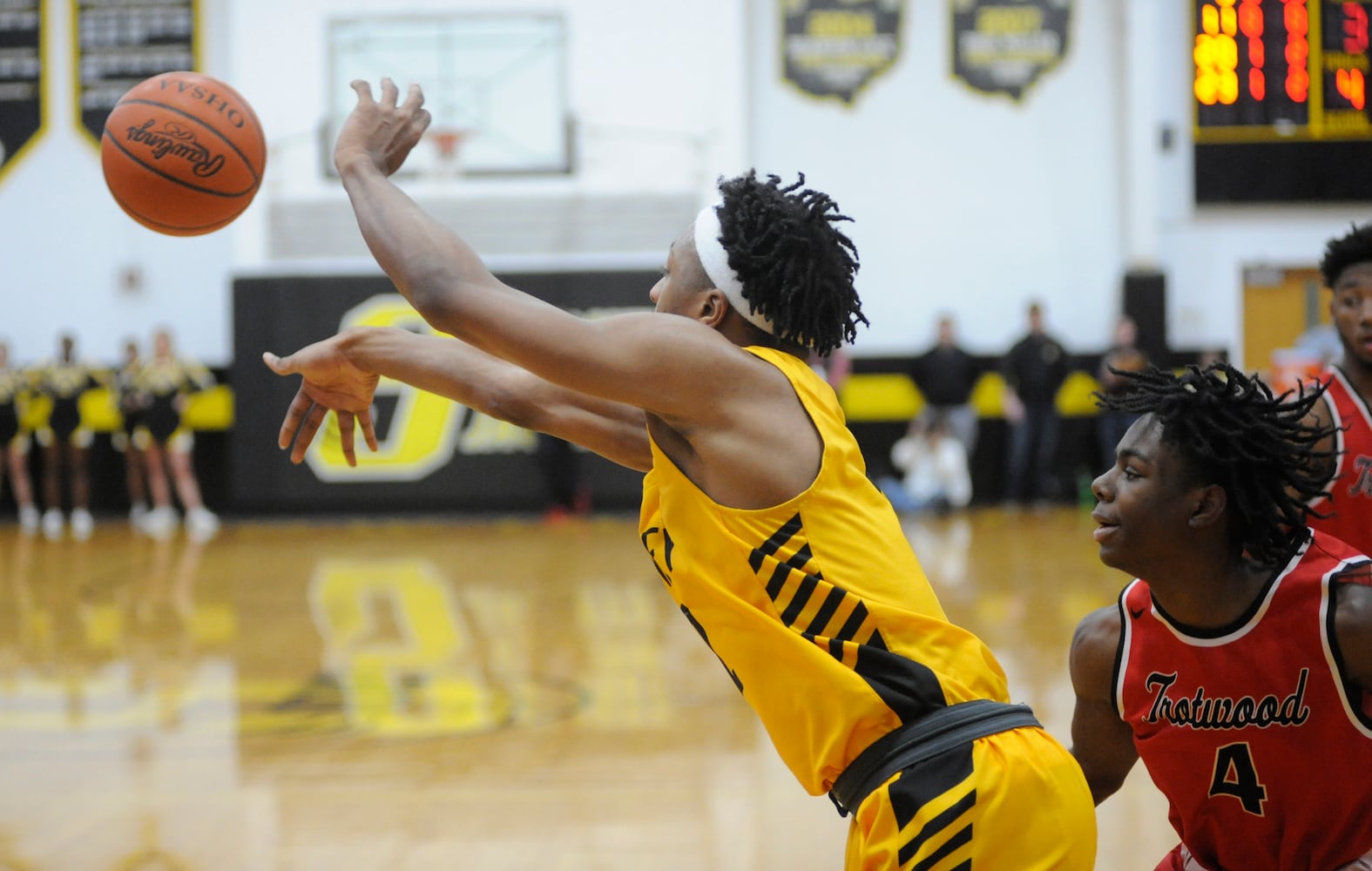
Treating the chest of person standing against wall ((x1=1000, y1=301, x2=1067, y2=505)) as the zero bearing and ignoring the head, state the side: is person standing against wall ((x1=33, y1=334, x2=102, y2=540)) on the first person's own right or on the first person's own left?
on the first person's own right

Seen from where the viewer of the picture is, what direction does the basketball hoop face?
facing the viewer

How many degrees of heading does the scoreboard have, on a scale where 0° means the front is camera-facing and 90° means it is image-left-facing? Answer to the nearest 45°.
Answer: approximately 0°

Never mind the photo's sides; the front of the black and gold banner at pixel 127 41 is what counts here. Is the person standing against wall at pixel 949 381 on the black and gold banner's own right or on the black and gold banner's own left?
on the black and gold banner's own left

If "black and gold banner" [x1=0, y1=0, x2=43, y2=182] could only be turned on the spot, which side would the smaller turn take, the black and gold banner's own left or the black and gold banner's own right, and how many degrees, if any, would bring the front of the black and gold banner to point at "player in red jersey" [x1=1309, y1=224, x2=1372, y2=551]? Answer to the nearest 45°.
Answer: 0° — it already faces them

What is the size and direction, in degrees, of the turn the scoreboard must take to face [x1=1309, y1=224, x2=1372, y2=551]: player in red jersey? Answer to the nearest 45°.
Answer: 0° — it already faces them

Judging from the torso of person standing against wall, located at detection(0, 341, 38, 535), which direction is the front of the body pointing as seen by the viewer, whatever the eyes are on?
toward the camera

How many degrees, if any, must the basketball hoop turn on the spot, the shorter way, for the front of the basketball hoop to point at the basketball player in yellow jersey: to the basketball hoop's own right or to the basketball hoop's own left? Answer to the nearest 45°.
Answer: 0° — it already faces them

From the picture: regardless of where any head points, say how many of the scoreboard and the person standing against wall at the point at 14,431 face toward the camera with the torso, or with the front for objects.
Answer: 2

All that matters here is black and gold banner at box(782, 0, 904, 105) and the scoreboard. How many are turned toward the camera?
2

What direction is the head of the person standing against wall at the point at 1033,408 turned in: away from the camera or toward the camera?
toward the camera

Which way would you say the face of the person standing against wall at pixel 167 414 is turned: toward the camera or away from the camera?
toward the camera

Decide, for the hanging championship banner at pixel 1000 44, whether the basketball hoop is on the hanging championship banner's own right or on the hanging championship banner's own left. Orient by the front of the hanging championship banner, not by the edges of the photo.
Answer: on the hanging championship banner's own right

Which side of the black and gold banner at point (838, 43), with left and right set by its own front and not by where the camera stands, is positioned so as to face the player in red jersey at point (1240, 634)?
front

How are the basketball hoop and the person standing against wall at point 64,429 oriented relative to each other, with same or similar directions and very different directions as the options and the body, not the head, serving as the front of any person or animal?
same or similar directions

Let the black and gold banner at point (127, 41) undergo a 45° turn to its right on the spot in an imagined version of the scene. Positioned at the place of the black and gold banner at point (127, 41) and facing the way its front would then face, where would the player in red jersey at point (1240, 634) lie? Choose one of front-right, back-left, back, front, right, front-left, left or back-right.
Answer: front-left
